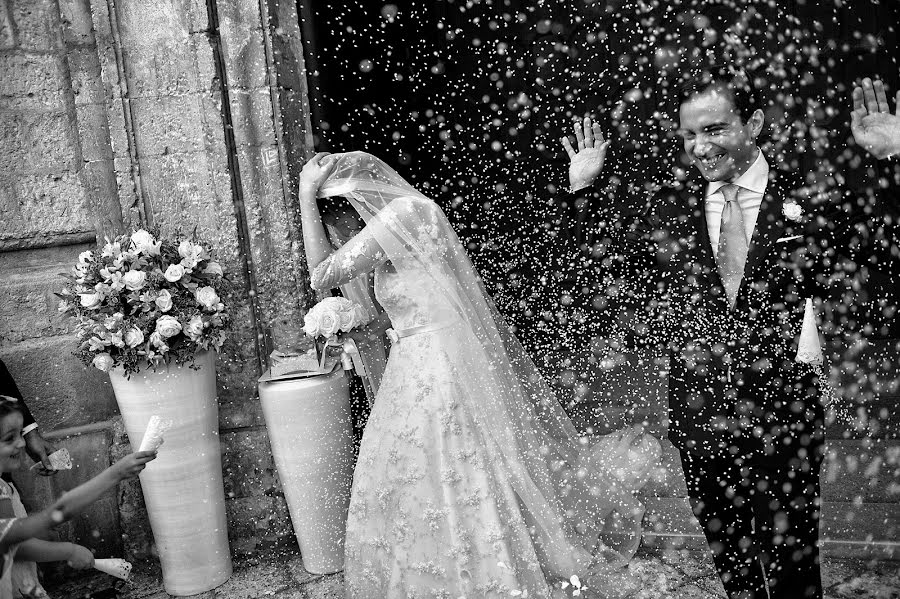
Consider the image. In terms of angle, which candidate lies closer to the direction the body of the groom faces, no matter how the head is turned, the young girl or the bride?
the young girl

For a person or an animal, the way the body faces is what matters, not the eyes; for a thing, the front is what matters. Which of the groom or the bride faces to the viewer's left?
the bride

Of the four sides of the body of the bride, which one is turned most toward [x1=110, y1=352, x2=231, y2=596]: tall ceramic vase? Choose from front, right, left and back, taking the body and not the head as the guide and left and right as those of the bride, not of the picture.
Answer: front

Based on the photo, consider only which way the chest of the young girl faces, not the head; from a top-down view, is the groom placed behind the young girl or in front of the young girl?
in front

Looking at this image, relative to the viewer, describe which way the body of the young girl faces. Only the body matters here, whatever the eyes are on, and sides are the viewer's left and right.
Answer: facing to the right of the viewer

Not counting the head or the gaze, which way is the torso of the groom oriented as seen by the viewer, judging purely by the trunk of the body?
toward the camera

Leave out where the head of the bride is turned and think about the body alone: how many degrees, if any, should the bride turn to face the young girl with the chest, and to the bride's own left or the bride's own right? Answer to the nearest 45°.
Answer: approximately 45° to the bride's own left

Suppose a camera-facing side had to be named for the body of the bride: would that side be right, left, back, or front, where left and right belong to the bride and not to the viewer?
left

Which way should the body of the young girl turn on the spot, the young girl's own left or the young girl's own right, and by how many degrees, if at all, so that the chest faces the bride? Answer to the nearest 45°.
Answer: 0° — they already face them

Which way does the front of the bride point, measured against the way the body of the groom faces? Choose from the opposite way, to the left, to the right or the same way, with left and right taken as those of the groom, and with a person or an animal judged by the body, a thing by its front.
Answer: to the right

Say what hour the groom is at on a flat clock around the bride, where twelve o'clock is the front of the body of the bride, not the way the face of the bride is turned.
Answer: The groom is roughly at 7 o'clock from the bride.

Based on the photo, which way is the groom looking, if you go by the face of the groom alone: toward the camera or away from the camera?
toward the camera

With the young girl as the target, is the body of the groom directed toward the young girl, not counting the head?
no

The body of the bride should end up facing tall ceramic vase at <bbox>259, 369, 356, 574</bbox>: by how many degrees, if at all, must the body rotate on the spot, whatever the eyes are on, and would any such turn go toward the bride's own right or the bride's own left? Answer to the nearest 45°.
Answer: approximately 45° to the bride's own right
